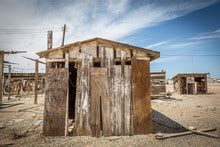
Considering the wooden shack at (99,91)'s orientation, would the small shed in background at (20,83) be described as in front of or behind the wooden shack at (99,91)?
behind

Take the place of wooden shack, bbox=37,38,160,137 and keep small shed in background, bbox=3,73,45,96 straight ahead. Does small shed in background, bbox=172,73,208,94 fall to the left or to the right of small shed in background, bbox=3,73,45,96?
right

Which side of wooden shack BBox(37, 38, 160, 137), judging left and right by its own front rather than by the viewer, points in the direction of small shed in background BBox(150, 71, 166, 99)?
back

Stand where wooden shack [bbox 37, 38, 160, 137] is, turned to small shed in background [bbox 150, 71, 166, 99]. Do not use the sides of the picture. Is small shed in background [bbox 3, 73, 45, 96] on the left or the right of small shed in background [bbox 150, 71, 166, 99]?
left

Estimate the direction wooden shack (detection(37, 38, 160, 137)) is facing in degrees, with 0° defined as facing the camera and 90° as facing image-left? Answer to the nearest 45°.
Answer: approximately 0°

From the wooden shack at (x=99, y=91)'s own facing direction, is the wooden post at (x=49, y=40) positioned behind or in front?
behind

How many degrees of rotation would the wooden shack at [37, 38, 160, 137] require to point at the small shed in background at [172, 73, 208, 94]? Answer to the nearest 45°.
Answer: approximately 135° to its left
